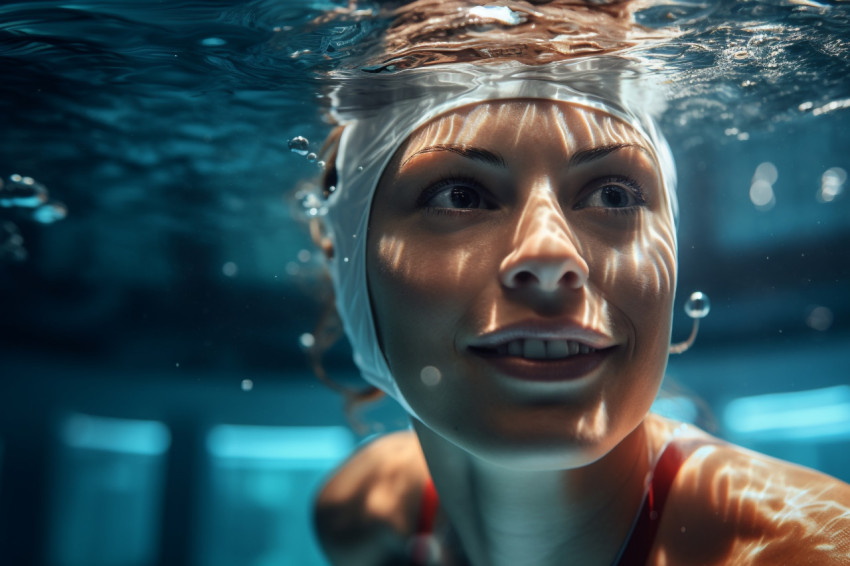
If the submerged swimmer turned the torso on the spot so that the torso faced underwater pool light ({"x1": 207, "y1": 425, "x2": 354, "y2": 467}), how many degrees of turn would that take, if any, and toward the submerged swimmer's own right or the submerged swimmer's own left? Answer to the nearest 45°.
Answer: approximately 135° to the submerged swimmer's own right

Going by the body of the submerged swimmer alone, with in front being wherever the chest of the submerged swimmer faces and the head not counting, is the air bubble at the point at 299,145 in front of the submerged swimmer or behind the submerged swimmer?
behind

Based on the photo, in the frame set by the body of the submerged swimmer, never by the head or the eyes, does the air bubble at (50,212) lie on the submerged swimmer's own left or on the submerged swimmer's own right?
on the submerged swimmer's own right

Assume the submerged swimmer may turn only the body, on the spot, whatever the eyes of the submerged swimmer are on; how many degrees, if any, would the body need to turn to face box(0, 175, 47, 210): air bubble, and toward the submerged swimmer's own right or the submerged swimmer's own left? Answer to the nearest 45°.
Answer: approximately 135° to the submerged swimmer's own right

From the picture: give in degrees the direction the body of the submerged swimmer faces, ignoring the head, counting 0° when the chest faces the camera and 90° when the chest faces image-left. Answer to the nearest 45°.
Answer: approximately 0°
